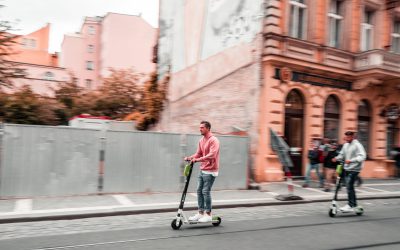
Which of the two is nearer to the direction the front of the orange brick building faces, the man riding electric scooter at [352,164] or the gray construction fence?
the man riding electric scooter

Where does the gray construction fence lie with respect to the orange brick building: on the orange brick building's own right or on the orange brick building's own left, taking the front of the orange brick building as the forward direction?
on the orange brick building's own right

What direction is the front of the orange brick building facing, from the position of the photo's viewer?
facing the viewer and to the right of the viewer

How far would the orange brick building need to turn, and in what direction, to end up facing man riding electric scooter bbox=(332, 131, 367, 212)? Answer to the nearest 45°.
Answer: approximately 45° to its right
